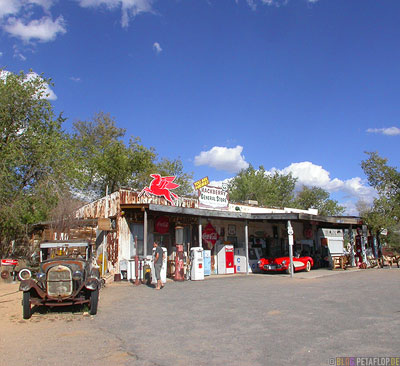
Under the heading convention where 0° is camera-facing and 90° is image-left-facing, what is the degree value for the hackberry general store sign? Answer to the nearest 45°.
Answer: approximately 0°

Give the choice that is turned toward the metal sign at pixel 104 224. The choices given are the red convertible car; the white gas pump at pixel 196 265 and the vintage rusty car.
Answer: the red convertible car

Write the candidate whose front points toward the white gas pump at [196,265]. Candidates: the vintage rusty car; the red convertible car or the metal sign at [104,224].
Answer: the red convertible car

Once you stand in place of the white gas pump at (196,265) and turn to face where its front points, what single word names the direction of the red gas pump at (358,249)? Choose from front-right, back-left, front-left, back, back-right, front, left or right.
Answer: left

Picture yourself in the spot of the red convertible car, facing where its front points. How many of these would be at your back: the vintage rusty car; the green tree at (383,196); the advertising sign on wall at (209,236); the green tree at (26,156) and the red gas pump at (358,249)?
2

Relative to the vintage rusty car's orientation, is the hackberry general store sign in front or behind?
behind

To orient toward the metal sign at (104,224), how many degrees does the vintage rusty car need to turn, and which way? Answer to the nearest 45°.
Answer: approximately 180°

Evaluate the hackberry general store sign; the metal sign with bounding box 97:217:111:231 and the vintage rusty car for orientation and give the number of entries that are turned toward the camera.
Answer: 3

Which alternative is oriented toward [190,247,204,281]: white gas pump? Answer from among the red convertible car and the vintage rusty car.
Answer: the red convertible car

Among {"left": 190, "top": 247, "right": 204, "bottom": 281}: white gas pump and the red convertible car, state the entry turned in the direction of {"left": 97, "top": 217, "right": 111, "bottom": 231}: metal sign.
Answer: the red convertible car

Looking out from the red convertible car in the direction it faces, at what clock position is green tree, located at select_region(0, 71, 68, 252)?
The green tree is roughly at 1 o'clock from the red convertible car.

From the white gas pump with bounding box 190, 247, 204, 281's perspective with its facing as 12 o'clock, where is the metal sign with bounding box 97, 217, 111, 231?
The metal sign is roughly at 4 o'clock from the white gas pump.

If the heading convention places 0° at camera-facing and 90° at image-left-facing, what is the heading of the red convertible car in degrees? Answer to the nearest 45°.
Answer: approximately 45°

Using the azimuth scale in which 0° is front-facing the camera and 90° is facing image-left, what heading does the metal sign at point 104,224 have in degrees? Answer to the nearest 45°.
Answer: approximately 0°

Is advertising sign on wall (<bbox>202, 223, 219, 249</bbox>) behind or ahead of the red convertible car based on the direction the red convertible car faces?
ahead
